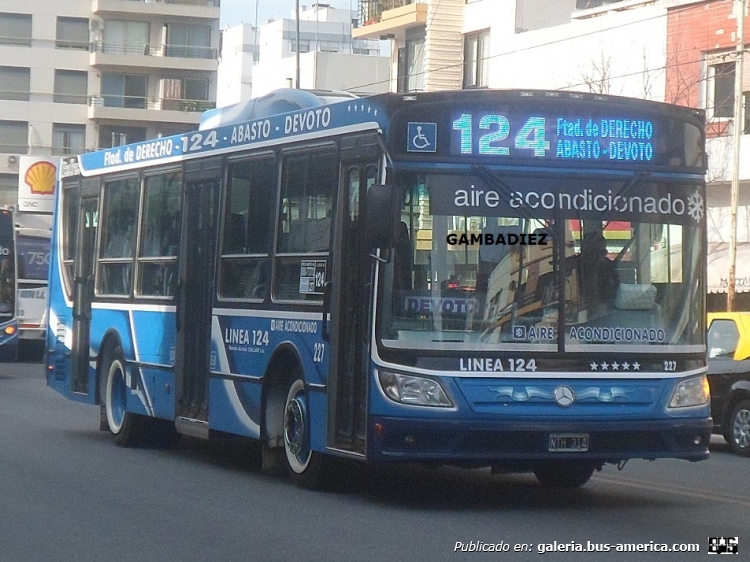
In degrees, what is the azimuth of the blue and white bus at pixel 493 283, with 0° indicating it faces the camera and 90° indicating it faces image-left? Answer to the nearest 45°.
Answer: approximately 315°

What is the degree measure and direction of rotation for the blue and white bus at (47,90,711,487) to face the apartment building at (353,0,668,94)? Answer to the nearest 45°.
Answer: approximately 135° to its left

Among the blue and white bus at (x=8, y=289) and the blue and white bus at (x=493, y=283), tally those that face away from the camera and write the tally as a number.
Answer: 0

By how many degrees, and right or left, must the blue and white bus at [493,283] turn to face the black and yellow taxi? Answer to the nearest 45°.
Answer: approximately 90° to its left

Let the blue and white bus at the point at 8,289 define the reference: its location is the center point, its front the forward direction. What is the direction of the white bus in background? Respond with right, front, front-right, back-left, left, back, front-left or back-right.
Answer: back-left
